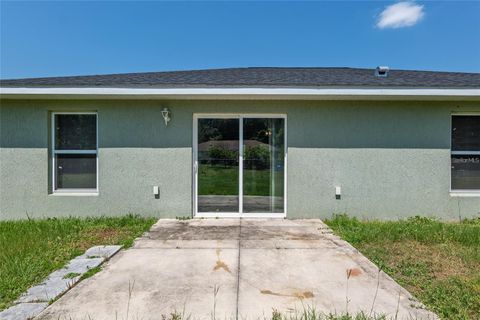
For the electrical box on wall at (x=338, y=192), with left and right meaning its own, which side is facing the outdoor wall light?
right

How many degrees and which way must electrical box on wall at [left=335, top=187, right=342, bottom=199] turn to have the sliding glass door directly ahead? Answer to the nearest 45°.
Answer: approximately 90° to its right

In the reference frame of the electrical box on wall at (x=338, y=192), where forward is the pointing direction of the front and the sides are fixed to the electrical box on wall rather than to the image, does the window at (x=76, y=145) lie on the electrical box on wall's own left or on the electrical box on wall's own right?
on the electrical box on wall's own right

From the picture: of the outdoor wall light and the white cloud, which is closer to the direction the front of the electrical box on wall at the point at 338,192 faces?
the outdoor wall light

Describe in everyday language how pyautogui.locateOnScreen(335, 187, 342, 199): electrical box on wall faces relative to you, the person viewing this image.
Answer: facing the viewer

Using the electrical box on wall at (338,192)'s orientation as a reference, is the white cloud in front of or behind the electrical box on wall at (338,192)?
behind
